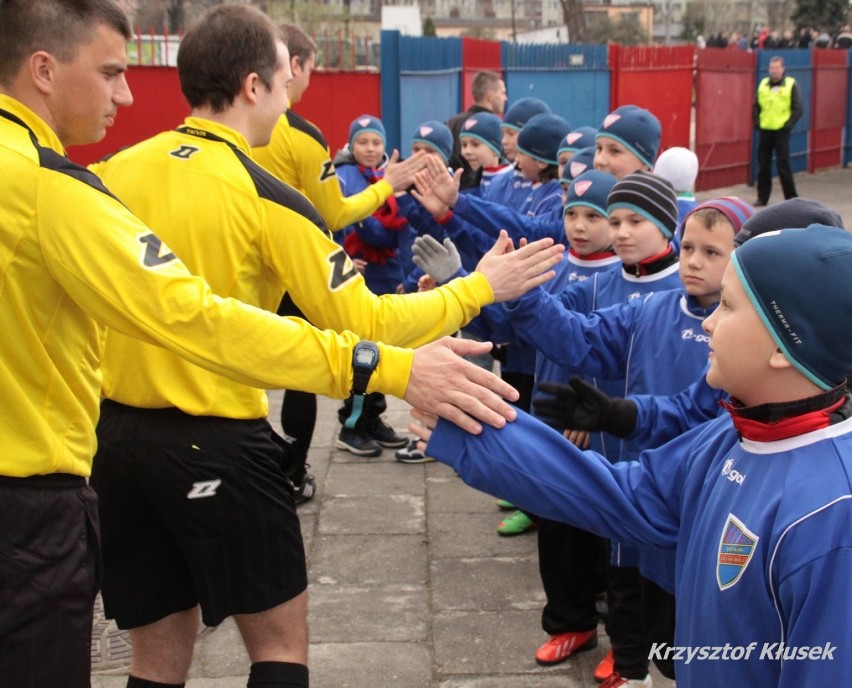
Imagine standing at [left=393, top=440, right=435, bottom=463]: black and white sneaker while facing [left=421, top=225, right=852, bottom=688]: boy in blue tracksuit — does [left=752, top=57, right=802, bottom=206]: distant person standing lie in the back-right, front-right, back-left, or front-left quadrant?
back-left

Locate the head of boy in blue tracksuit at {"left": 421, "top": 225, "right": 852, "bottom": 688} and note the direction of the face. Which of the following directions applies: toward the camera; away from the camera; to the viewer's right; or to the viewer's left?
to the viewer's left

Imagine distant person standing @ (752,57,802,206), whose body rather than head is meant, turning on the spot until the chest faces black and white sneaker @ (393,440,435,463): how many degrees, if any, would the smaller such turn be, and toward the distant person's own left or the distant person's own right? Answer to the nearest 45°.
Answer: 0° — they already face it

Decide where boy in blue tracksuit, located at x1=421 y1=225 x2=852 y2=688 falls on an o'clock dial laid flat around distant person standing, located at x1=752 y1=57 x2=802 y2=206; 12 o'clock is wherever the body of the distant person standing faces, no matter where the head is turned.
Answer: The boy in blue tracksuit is roughly at 12 o'clock from the distant person standing.

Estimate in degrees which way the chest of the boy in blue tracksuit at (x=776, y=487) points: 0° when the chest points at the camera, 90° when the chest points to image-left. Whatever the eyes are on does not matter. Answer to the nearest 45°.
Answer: approximately 45°

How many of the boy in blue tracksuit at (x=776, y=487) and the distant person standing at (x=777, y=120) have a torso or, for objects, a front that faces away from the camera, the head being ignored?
0

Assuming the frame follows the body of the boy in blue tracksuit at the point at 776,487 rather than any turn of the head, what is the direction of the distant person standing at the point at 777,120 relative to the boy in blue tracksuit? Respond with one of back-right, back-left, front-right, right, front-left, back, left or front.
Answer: back-right

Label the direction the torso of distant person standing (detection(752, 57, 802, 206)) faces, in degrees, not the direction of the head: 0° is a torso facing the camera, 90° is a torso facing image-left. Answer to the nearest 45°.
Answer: approximately 0°
